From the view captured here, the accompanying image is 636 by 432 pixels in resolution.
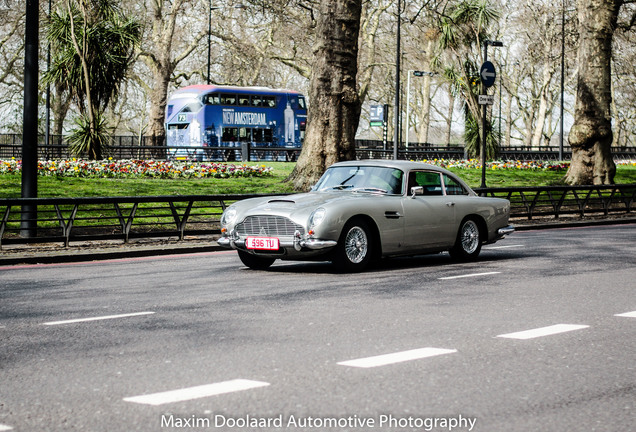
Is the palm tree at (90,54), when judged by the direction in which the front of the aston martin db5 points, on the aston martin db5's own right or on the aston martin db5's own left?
on the aston martin db5's own right

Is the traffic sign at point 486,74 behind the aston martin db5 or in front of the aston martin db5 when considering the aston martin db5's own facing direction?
behind

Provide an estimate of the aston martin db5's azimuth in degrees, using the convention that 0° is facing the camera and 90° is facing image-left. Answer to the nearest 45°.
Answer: approximately 45°

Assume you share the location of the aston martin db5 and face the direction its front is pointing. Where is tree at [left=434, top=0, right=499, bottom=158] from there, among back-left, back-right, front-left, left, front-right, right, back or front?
back-right
